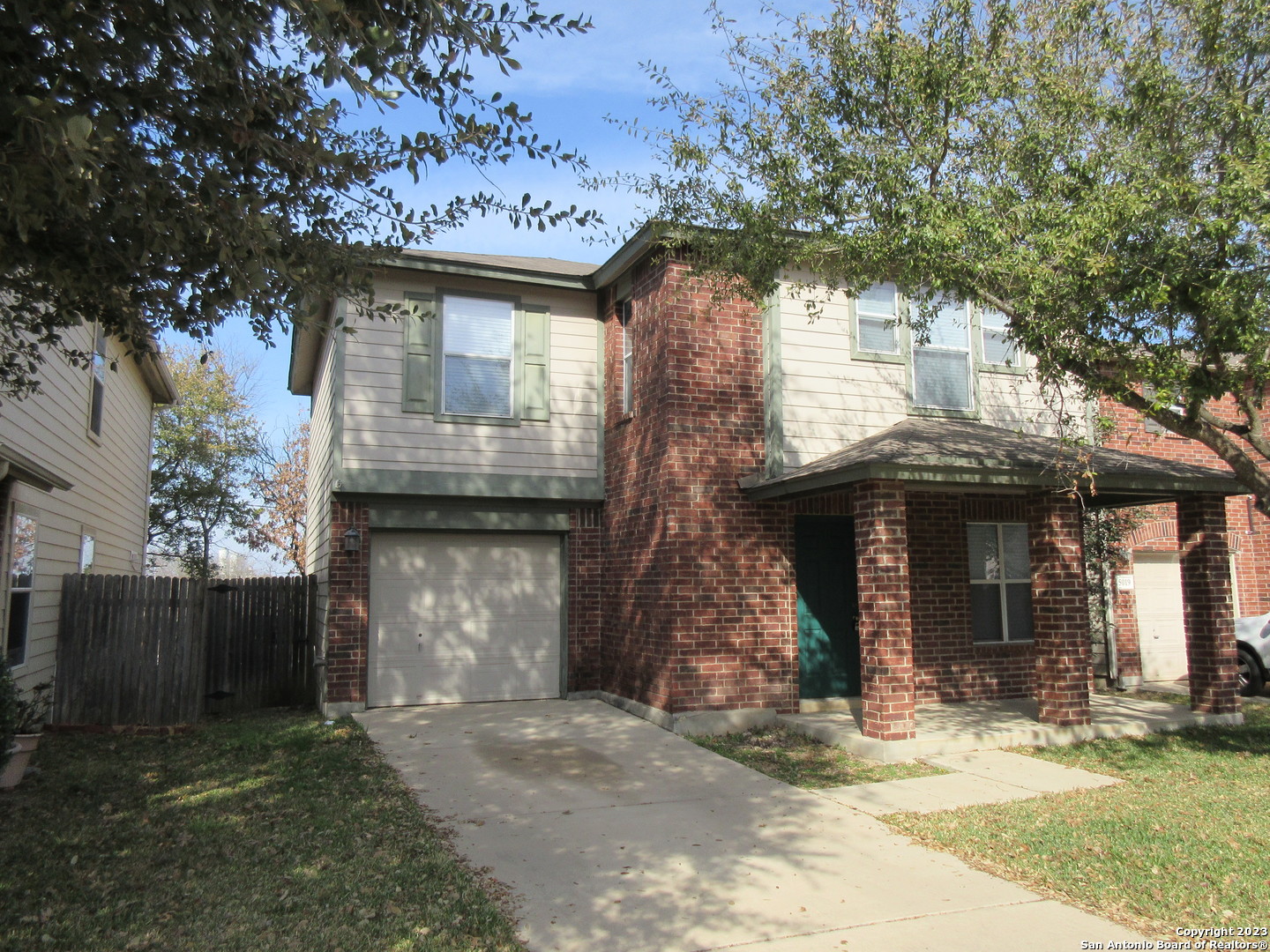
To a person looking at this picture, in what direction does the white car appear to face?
facing away from the viewer and to the left of the viewer

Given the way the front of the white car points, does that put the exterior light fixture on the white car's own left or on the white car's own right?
on the white car's own left

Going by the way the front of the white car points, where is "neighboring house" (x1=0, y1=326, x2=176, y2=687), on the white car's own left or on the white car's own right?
on the white car's own left

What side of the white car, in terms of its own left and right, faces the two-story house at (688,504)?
left
